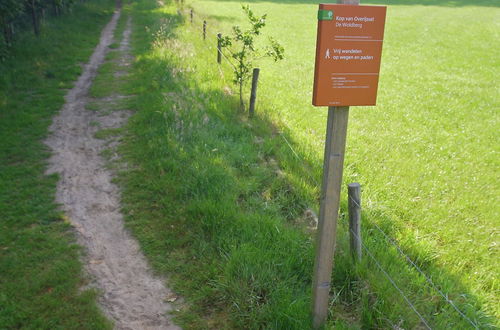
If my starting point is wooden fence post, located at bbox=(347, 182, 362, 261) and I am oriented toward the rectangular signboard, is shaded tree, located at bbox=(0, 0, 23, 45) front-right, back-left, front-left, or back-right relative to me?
back-right

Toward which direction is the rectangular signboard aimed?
toward the camera

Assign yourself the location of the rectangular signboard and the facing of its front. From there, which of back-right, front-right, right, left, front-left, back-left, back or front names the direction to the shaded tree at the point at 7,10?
back-right
